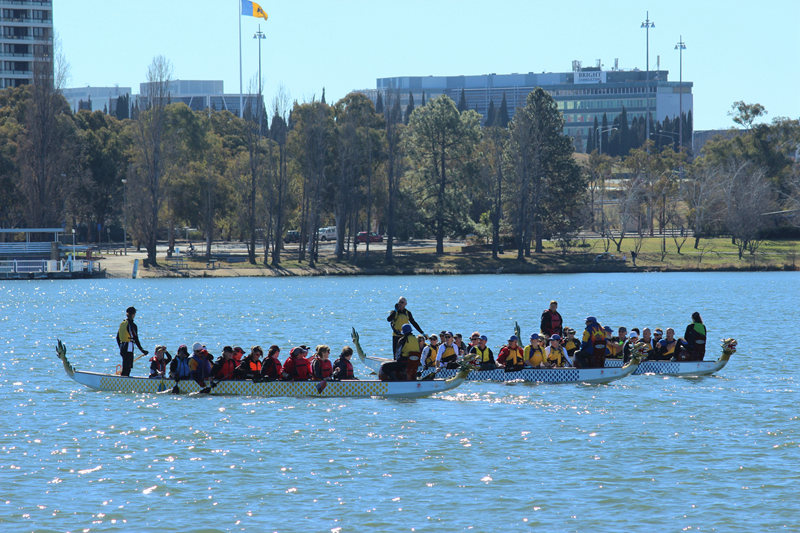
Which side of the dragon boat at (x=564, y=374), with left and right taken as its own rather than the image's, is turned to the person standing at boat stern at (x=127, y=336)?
back

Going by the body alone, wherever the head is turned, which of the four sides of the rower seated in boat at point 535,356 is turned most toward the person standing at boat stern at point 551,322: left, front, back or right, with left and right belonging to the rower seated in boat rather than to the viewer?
left

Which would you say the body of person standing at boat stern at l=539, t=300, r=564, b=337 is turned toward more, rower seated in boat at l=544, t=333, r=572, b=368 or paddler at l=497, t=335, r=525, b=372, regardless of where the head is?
the rower seated in boat

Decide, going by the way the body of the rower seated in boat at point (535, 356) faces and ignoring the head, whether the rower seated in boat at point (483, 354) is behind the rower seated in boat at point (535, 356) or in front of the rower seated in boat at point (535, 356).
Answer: behind

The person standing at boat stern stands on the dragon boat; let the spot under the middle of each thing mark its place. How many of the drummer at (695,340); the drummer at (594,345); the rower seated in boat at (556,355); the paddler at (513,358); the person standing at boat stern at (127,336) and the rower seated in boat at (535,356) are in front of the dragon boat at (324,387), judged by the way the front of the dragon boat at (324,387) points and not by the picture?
5

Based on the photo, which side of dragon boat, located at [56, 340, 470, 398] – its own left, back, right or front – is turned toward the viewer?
right

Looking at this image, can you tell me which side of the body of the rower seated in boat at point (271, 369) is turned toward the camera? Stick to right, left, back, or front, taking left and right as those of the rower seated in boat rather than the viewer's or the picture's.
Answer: right

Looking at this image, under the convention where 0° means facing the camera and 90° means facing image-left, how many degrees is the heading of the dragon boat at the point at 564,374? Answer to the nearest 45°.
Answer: approximately 270°
